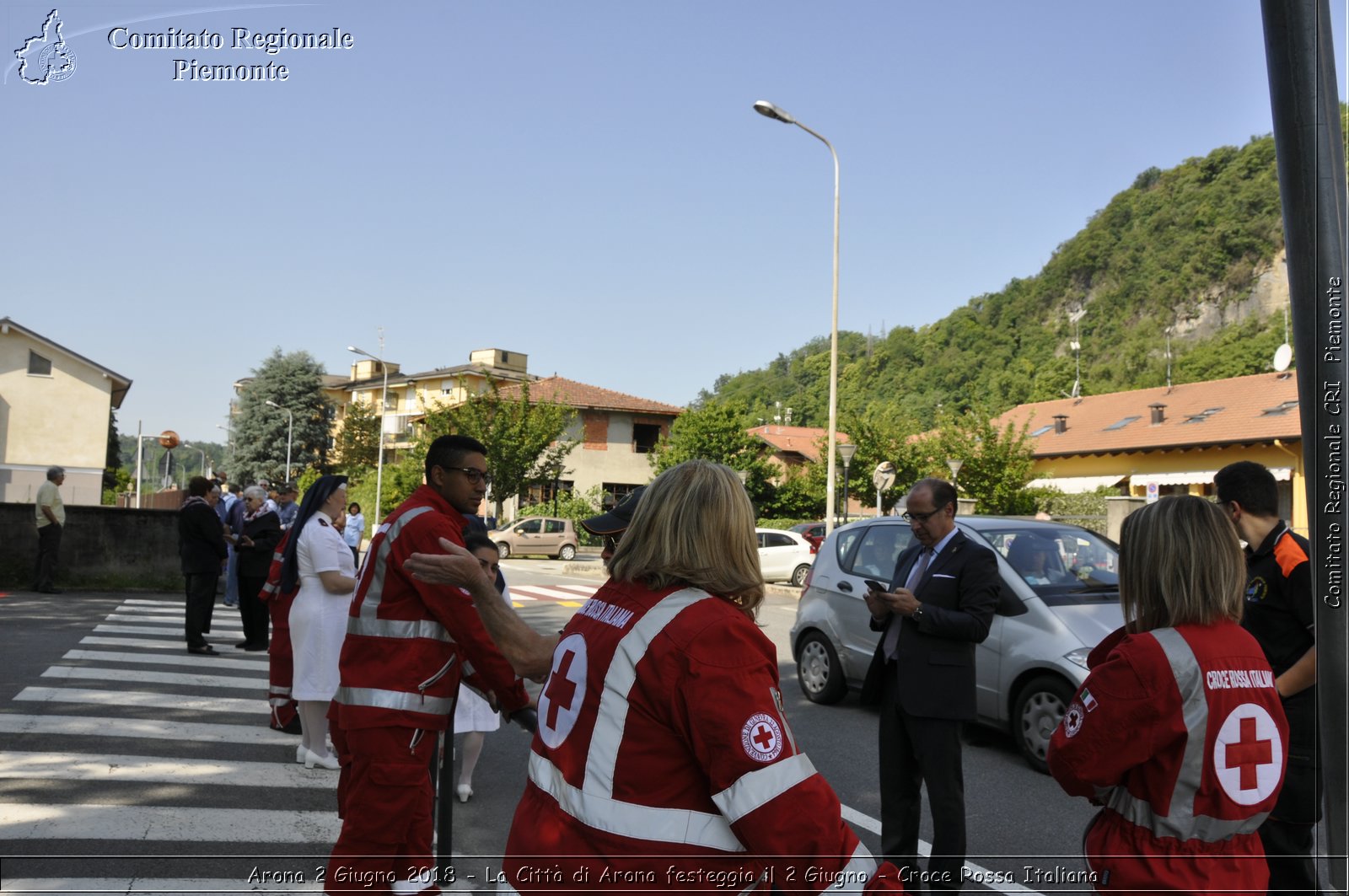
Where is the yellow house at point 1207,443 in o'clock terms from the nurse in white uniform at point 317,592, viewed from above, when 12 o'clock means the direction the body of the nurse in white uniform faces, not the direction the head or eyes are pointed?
The yellow house is roughly at 11 o'clock from the nurse in white uniform.

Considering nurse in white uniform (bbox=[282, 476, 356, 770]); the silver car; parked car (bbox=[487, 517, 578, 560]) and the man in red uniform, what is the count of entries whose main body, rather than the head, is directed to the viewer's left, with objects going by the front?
1

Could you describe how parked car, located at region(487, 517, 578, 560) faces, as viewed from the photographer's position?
facing to the left of the viewer

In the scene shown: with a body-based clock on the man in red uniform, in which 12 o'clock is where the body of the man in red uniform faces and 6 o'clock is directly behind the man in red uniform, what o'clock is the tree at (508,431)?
The tree is roughly at 9 o'clock from the man in red uniform.

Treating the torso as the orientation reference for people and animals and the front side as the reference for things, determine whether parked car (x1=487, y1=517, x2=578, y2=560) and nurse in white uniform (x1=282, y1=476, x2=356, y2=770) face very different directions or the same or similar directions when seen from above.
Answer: very different directions

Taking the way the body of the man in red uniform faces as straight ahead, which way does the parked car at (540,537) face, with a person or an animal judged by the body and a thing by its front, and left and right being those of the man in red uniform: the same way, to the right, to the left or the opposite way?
the opposite way

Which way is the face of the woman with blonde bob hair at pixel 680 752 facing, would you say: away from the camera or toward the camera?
away from the camera

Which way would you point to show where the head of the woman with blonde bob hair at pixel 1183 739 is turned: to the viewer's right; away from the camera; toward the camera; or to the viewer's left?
away from the camera

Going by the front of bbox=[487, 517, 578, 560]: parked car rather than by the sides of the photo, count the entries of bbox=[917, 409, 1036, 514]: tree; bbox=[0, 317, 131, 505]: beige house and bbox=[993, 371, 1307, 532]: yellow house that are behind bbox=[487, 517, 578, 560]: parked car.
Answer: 2

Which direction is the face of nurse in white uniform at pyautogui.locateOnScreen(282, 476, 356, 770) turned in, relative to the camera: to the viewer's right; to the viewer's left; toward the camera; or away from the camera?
to the viewer's right

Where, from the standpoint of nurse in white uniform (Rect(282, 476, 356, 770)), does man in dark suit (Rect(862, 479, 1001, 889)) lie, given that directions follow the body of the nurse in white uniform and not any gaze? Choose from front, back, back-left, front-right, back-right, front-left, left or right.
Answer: front-right

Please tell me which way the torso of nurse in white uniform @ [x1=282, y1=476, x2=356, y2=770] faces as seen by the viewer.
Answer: to the viewer's right

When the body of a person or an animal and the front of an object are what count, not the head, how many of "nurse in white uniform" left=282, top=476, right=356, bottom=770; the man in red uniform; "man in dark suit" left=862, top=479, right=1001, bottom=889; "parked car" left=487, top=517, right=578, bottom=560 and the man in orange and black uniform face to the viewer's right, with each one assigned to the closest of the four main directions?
2

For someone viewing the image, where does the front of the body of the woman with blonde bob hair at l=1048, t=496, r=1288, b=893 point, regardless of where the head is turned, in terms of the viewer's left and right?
facing away from the viewer and to the left of the viewer

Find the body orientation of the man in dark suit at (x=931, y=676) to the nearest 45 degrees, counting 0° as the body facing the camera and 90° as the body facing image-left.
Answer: approximately 45°
